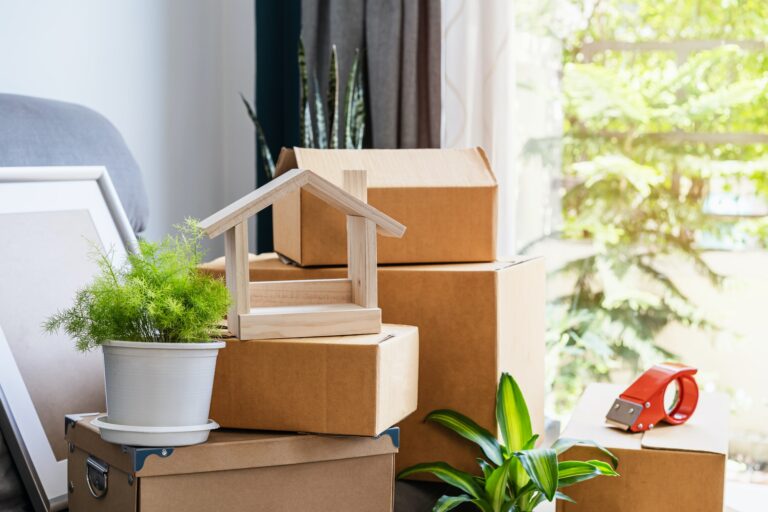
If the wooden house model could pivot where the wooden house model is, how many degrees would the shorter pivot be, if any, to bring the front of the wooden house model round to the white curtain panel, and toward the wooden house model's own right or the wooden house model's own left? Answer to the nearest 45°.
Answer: approximately 135° to the wooden house model's own left

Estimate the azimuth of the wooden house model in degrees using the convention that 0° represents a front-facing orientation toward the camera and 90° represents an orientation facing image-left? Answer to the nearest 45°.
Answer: approximately 0°

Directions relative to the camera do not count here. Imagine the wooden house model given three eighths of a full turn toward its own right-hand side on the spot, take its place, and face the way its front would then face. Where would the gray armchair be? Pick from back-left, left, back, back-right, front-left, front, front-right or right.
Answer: front

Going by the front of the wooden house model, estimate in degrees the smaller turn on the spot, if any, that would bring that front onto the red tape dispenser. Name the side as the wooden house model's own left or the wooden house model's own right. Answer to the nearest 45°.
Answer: approximately 90° to the wooden house model's own left

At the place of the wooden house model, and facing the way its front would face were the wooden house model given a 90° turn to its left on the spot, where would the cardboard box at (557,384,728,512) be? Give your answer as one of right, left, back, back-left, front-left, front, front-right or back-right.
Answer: front
